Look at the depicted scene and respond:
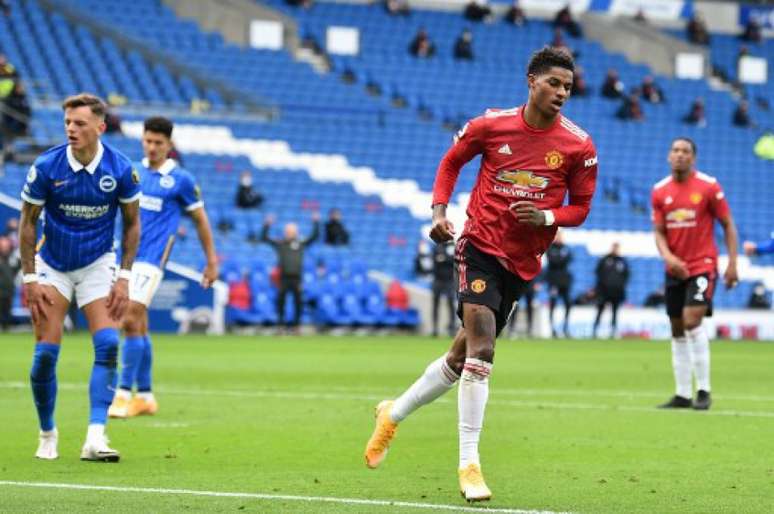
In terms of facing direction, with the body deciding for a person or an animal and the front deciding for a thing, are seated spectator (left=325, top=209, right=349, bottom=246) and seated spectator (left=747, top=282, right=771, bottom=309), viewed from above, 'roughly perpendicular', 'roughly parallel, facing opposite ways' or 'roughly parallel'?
roughly parallel

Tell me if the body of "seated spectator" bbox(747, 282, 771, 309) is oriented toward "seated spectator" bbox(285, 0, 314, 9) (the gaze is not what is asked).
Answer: no

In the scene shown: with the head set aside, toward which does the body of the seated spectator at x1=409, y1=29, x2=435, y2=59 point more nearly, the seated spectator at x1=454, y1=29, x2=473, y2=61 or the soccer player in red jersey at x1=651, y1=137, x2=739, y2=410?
the soccer player in red jersey

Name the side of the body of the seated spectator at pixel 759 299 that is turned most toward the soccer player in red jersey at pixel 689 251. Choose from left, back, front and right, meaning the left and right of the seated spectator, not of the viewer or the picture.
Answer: front

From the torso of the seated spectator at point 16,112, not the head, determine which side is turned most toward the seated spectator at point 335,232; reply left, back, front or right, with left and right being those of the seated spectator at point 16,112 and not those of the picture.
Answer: left

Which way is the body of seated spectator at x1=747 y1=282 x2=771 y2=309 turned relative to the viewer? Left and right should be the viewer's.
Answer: facing the viewer

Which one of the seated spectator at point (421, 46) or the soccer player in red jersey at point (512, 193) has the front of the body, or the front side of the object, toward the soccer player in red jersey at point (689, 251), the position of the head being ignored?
the seated spectator

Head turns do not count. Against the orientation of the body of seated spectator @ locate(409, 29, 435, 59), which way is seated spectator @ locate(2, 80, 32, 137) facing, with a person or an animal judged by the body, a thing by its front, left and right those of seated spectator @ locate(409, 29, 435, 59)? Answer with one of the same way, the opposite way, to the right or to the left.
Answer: the same way

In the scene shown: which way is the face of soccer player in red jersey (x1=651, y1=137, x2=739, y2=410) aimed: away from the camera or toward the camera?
toward the camera

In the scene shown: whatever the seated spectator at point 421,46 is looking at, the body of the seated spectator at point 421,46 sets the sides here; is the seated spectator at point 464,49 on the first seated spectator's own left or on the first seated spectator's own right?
on the first seated spectator's own left

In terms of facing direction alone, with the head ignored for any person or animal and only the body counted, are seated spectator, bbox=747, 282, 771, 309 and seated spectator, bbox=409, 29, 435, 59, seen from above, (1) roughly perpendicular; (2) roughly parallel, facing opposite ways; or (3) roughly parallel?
roughly parallel

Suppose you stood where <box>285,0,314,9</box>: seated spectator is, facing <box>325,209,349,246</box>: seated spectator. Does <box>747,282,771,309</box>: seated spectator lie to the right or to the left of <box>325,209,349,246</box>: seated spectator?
left

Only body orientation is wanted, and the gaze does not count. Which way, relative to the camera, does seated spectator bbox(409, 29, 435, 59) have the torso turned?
toward the camera

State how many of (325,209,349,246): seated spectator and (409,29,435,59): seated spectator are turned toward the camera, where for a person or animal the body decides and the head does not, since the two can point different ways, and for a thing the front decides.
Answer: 2

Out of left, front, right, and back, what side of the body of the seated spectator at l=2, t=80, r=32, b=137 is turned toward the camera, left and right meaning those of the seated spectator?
front

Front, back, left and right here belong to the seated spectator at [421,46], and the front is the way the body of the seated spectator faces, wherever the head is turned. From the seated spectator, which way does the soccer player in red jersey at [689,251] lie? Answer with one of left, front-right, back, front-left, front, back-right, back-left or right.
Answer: front

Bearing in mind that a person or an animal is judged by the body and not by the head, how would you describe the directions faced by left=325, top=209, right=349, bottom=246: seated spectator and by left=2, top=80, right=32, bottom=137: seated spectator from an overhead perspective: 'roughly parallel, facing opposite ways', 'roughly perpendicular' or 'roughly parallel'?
roughly parallel

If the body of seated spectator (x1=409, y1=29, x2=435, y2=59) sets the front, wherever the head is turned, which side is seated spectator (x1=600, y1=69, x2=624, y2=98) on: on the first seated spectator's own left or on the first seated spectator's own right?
on the first seated spectator's own left

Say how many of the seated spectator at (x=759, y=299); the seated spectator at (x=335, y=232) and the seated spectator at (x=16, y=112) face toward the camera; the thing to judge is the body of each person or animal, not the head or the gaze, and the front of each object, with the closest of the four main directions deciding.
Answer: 3

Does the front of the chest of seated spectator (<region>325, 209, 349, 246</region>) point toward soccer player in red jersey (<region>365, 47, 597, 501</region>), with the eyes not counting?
yes
